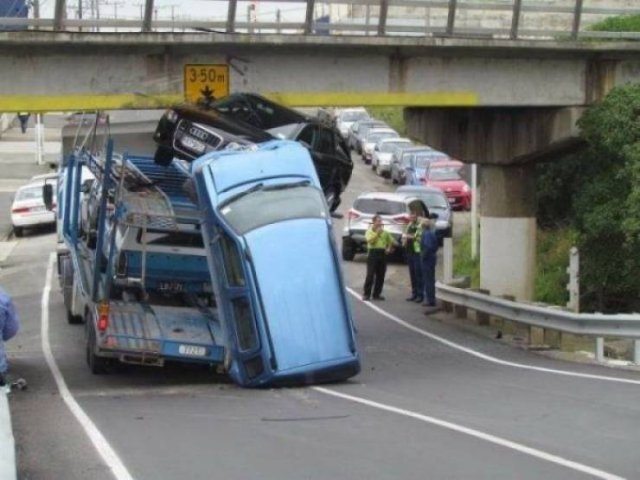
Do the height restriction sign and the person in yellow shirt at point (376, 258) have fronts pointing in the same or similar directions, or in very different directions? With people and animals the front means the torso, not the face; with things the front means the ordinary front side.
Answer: same or similar directions

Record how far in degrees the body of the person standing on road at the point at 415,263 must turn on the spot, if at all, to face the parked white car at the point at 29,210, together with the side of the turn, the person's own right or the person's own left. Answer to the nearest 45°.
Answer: approximately 90° to the person's own right

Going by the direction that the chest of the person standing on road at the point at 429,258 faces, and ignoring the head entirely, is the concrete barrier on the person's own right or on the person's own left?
on the person's own left

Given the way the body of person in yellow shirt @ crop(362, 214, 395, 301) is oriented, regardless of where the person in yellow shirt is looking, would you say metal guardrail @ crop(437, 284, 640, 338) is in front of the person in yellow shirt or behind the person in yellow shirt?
in front

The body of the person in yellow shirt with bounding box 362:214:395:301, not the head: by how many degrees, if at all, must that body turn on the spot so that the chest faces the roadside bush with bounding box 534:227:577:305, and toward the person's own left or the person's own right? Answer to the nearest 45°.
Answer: approximately 135° to the person's own left

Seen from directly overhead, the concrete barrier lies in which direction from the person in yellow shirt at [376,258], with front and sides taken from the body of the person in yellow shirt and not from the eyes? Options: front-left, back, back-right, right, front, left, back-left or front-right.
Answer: front

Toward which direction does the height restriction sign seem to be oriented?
toward the camera

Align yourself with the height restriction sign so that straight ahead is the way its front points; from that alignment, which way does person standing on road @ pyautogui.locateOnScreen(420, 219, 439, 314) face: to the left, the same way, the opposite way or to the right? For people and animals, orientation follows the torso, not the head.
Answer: to the right

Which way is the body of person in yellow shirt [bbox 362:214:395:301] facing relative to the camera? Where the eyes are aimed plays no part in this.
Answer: toward the camera

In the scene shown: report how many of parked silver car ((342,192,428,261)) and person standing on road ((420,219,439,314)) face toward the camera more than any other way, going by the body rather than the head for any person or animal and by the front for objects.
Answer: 0

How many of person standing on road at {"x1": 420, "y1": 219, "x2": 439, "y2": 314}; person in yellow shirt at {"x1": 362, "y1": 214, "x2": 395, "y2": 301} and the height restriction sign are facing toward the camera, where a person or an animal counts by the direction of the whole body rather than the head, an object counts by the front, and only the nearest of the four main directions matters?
2

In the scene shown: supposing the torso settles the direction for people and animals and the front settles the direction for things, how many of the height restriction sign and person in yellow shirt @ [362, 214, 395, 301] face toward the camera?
2

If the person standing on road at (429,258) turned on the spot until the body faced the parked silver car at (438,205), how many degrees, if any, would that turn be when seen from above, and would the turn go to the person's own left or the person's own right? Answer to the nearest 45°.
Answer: approximately 90° to the person's own right

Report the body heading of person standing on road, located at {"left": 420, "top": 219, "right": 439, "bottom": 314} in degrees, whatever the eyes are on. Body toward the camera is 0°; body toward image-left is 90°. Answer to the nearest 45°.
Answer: approximately 90°
